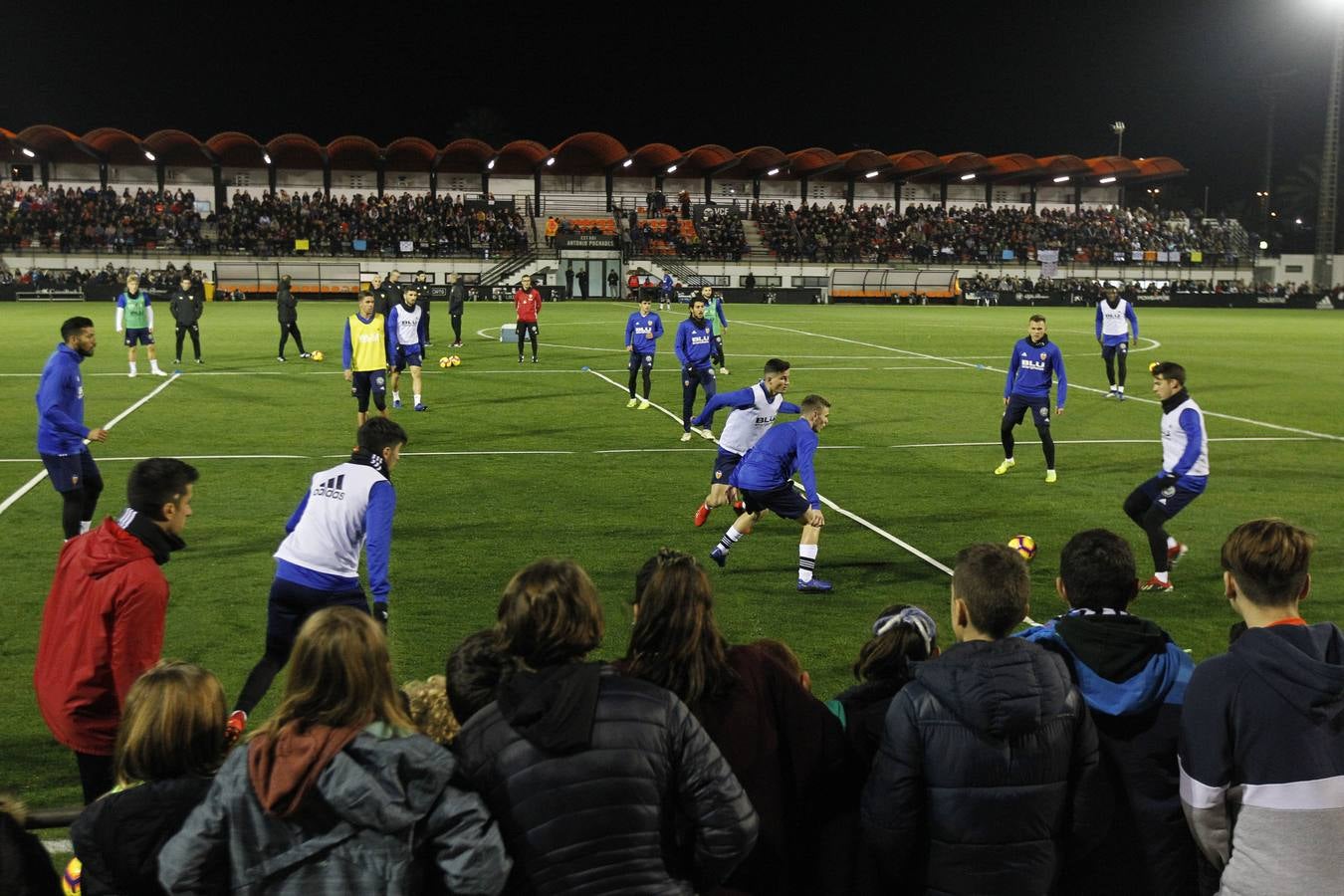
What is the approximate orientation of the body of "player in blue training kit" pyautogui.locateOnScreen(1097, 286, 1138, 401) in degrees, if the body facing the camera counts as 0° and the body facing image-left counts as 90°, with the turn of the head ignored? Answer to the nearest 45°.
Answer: approximately 0°

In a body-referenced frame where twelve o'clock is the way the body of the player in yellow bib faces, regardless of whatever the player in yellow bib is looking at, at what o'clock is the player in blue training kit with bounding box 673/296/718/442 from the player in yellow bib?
The player in blue training kit is roughly at 9 o'clock from the player in yellow bib.

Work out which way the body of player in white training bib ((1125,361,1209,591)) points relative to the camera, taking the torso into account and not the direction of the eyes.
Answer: to the viewer's left

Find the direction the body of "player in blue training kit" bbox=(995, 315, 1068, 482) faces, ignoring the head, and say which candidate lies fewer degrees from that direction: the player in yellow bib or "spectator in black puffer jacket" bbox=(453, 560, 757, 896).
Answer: the spectator in black puffer jacket

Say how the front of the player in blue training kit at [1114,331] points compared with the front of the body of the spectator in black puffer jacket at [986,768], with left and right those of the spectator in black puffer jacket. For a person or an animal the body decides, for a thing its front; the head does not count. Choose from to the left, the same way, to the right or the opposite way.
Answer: the opposite way

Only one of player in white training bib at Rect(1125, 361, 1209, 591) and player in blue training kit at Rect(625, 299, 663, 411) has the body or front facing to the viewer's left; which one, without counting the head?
player in white training bib at Rect(1125, 361, 1209, 591)

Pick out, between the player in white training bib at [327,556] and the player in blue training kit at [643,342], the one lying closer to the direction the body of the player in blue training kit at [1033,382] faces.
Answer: the player in white training bib

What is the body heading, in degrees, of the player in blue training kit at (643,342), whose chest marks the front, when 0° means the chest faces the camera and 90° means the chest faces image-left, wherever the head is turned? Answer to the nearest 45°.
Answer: approximately 0°

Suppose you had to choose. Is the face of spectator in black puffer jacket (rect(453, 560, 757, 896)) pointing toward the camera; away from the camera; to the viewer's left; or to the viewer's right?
away from the camera

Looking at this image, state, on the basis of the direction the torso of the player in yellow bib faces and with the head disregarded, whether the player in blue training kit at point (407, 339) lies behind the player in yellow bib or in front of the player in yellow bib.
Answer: behind

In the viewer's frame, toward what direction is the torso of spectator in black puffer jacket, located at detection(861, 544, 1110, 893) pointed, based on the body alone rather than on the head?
away from the camera
